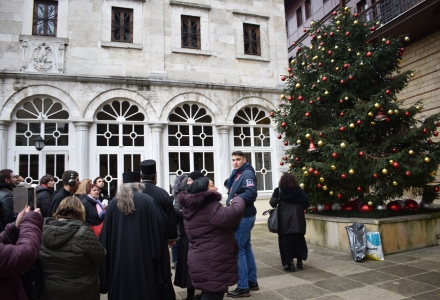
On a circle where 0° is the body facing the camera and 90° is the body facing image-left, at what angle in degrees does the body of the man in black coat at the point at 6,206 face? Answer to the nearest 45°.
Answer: approximately 270°

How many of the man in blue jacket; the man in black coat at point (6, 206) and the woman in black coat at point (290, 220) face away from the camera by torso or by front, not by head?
1

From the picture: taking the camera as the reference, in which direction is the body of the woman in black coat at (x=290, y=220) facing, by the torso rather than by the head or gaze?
away from the camera

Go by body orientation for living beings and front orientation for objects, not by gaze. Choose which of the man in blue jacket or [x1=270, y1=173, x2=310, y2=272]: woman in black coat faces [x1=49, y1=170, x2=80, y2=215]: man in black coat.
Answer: the man in blue jacket

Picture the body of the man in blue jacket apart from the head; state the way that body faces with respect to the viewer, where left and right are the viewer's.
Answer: facing to the left of the viewer
